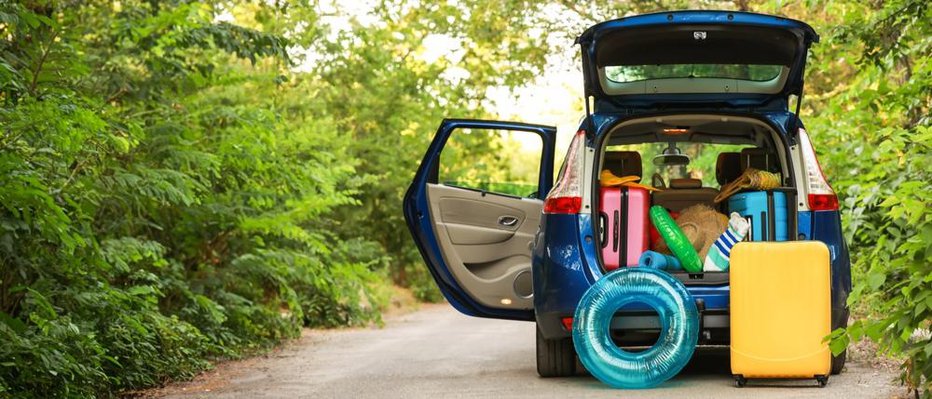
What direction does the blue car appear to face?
away from the camera
